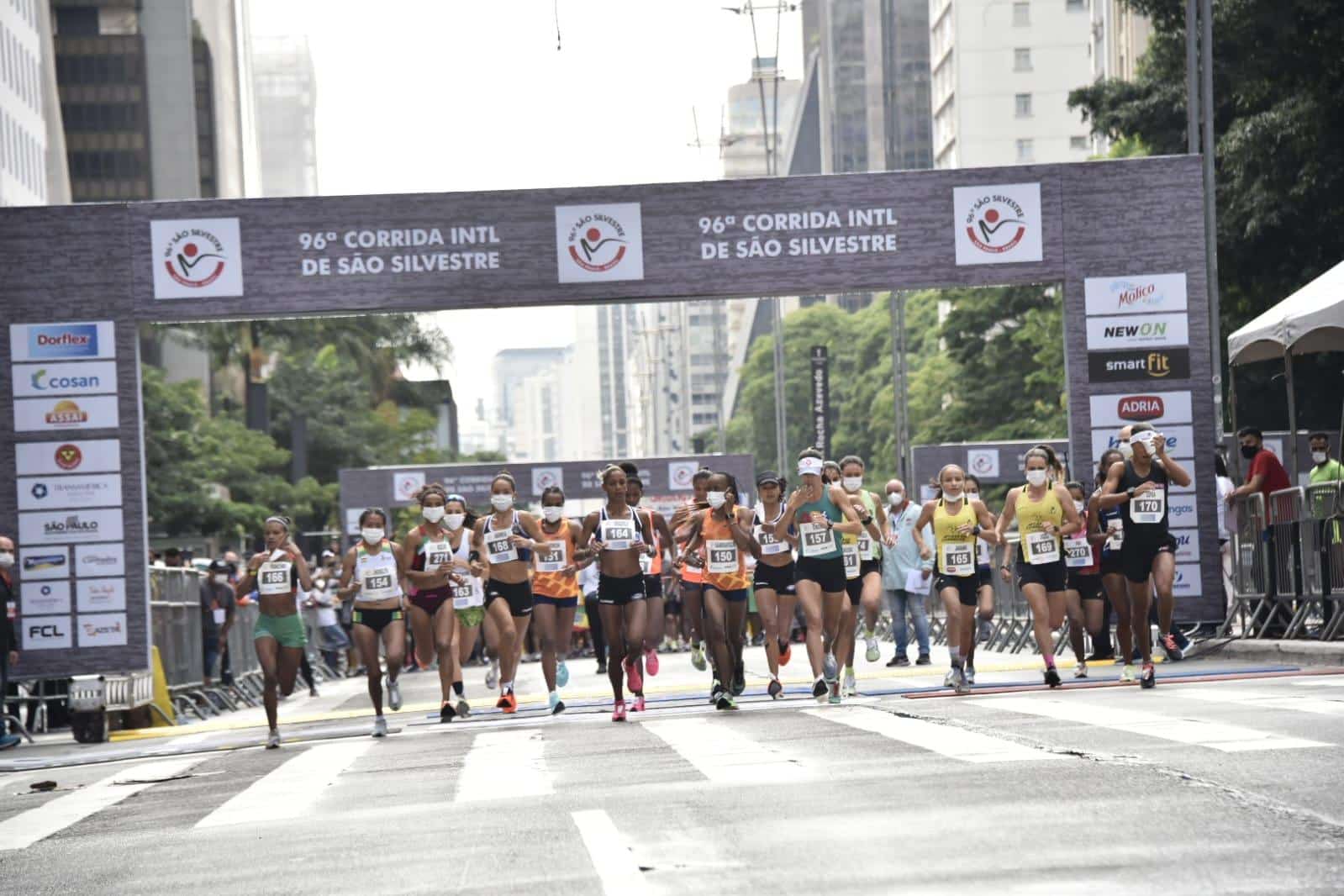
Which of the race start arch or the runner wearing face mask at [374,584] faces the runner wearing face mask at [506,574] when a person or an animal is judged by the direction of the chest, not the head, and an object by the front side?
the race start arch

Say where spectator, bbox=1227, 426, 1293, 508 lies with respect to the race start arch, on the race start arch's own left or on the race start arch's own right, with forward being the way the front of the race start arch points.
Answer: on the race start arch's own left

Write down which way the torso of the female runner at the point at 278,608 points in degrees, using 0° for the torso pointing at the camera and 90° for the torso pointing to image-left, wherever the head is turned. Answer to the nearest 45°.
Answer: approximately 0°

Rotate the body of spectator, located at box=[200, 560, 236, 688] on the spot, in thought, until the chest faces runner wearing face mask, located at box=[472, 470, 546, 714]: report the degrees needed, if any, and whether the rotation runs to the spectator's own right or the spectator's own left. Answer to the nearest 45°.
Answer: approximately 45° to the spectator's own right

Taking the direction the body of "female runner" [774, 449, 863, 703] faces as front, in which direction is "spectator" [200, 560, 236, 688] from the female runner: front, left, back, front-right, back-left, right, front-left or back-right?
back-right
